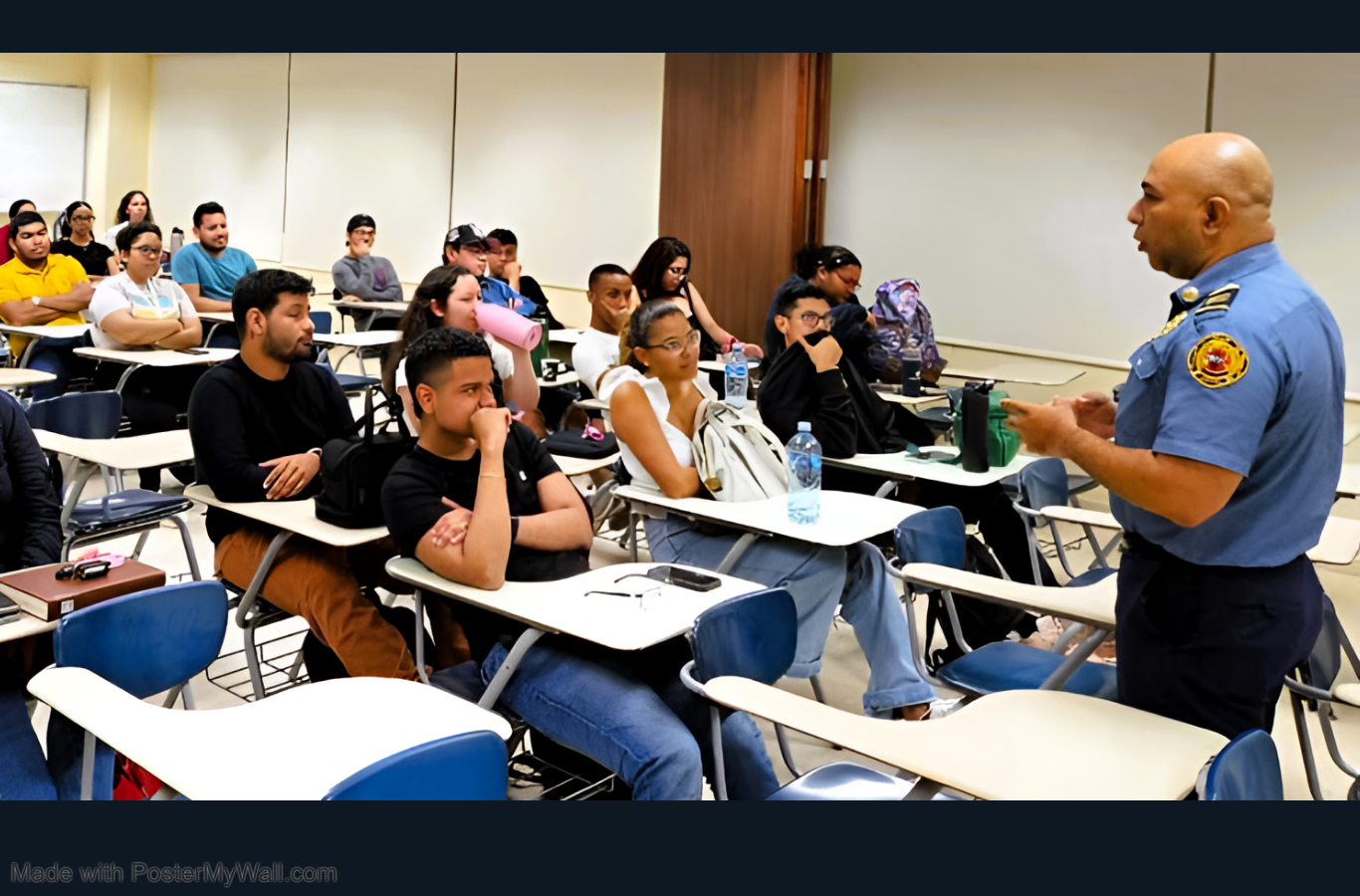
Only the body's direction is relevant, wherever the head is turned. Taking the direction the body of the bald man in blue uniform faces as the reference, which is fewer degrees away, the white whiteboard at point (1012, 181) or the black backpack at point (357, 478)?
the black backpack

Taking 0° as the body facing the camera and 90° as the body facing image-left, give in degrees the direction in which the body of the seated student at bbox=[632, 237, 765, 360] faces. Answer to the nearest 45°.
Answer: approximately 315°

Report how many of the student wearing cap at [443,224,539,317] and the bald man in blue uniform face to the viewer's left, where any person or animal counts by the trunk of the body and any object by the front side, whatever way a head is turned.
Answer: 1

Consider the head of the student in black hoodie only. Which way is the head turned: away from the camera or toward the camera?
toward the camera

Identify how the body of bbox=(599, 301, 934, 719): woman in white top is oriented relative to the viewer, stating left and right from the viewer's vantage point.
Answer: facing the viewer and to the right of the viewer

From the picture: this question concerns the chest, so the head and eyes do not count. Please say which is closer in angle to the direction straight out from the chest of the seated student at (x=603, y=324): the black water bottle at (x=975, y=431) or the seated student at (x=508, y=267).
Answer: the black water bottle

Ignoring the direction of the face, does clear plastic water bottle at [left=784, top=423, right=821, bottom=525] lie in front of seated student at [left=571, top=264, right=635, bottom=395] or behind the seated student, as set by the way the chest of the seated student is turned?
in front

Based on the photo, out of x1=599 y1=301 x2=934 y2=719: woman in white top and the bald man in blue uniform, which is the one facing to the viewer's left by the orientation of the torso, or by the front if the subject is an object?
the bald man in blue uniform

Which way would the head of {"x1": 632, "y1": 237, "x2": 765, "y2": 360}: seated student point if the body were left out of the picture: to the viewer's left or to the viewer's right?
to the viewer's right

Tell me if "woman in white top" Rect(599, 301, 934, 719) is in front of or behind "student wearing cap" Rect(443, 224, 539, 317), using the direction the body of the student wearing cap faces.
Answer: in front

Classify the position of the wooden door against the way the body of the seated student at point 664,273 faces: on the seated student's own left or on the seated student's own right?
on the seated student's own left

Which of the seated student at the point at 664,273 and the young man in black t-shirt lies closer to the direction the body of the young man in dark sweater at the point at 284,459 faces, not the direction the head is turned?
the young man in black t-shirt

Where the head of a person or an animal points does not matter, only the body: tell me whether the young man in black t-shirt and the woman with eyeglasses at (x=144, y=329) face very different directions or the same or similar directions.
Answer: same or similar directions

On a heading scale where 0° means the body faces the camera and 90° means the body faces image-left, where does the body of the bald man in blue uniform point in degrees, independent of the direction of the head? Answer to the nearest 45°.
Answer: approximately 90°

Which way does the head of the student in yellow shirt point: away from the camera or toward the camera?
toward the camera

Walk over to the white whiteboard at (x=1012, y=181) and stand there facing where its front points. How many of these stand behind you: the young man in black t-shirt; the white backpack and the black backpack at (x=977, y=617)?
0
